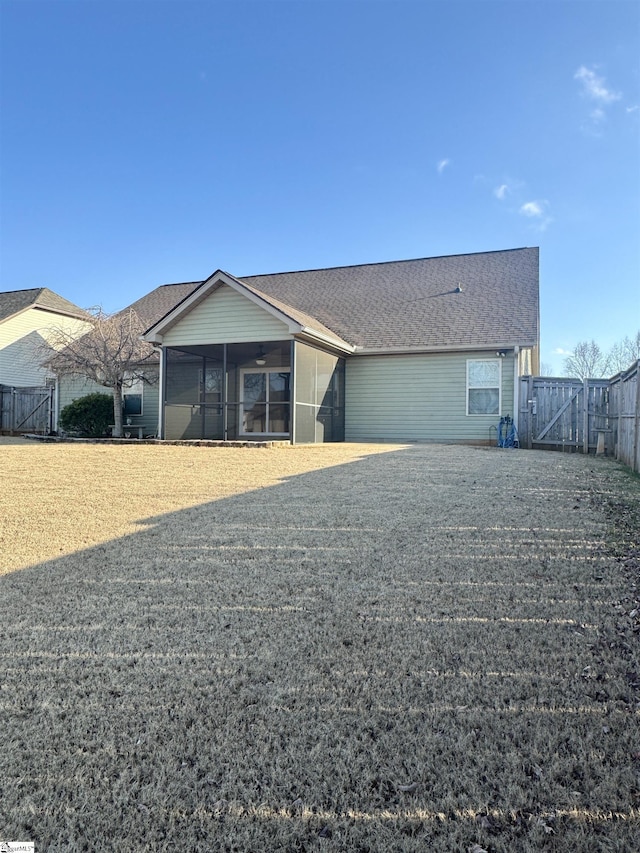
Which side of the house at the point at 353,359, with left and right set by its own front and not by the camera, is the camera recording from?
back

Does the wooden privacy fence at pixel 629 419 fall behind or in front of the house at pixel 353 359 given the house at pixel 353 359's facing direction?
behind

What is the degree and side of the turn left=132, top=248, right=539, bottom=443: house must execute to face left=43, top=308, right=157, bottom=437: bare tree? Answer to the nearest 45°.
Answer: approximately 90° to its left

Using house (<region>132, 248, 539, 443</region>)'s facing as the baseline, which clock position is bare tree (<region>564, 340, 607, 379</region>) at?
The bare tree is roughly at 1 o'clock from the house.

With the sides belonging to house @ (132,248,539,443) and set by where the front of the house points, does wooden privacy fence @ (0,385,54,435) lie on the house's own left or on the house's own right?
on the house's own left

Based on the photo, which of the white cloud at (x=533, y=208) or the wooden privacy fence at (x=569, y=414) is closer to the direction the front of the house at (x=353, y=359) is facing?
the white cloud
